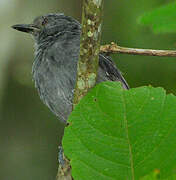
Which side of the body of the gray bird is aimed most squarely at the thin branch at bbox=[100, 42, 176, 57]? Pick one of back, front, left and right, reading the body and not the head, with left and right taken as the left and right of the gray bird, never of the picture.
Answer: back

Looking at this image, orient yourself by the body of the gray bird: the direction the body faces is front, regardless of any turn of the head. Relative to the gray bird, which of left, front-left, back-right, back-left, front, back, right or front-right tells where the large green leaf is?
left

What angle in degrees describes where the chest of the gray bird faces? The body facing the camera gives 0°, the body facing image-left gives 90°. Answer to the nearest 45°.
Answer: approximately 90°
